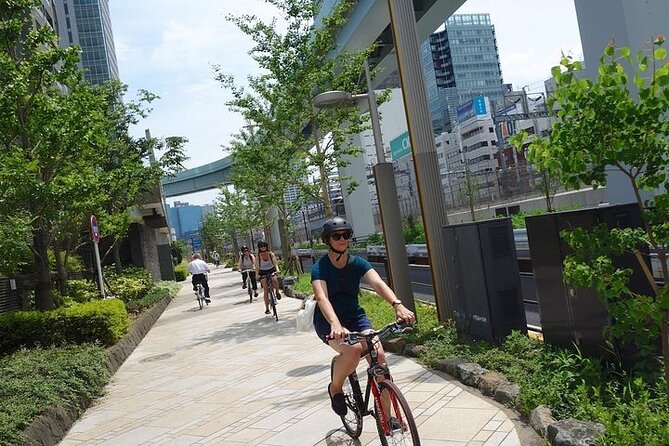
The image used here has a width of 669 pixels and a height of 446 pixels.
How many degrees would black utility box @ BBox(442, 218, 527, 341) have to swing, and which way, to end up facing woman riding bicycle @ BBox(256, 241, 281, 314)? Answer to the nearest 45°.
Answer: approximately 90° to its right

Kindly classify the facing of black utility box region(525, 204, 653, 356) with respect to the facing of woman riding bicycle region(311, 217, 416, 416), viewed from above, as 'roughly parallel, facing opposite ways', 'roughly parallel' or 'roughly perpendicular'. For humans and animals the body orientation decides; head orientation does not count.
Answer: roughly perpendicular

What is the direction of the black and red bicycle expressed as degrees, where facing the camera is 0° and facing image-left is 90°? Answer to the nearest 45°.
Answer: approximately 315°

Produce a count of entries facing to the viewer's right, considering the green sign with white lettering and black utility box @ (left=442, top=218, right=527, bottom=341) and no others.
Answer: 0

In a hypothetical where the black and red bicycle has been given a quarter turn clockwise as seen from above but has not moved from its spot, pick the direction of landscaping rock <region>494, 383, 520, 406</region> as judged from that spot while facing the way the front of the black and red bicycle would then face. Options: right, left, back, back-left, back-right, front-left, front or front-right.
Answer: back

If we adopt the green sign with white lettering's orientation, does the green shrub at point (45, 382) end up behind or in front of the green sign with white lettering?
in front

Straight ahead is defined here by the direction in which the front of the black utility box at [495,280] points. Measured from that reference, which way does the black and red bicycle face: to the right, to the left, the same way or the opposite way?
to the left

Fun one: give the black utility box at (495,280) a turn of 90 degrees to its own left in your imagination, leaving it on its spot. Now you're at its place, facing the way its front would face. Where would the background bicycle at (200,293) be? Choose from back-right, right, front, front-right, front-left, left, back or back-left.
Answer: back

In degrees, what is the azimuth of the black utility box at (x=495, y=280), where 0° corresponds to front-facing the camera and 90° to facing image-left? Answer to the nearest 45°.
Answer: approximately 45°

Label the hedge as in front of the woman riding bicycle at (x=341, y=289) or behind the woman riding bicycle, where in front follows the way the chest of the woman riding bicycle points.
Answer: behind
